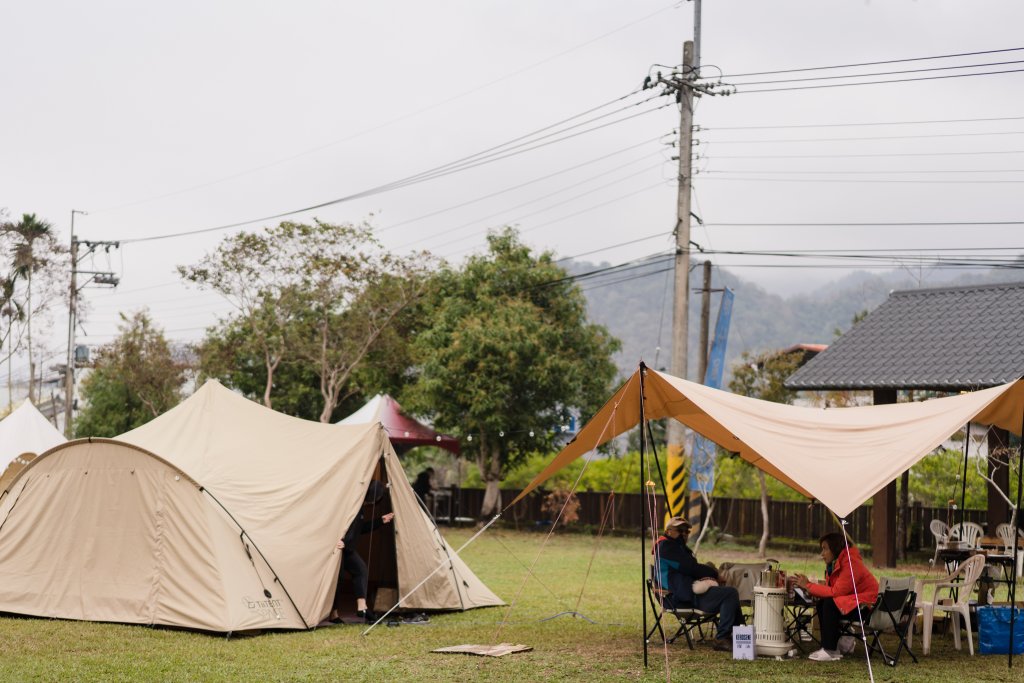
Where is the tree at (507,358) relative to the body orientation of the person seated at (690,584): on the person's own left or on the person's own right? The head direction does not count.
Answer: on the person's own left

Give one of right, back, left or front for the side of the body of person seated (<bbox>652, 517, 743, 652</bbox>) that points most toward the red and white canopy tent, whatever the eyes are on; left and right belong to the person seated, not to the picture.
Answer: left

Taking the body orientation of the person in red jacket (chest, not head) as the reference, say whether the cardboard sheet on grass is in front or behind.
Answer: in front

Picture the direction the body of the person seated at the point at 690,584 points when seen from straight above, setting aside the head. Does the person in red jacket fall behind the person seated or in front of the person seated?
in front

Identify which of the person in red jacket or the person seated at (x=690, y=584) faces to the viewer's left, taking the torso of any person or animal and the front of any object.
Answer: the person in red jacket

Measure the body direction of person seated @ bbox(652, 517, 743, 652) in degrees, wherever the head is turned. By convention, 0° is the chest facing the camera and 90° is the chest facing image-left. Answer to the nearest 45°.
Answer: approximately 270°

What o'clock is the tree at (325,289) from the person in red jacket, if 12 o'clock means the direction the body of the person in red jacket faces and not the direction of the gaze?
The tree is roughly at 2 o'clock from the person in red jacket.

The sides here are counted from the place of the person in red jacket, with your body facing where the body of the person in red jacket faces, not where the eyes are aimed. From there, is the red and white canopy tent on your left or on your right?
on your right

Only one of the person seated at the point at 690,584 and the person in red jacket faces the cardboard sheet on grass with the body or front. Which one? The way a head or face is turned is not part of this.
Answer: the person in red jacket

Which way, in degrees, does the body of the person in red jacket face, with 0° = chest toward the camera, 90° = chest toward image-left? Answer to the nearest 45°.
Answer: approximately 90°

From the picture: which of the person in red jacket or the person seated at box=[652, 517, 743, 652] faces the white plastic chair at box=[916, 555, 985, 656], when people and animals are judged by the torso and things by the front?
the person seated

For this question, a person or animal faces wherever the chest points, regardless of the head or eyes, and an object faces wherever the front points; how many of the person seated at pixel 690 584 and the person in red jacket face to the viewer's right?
1

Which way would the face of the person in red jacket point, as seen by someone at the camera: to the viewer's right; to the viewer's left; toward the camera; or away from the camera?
to the viewer's left

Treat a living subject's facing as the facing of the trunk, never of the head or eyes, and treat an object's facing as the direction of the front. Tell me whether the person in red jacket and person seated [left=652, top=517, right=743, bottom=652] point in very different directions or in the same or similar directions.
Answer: very different directions
